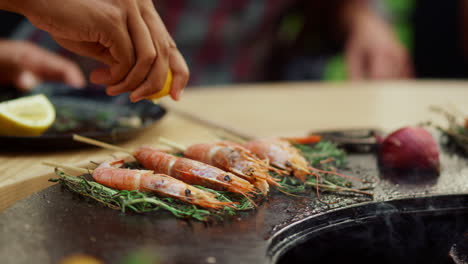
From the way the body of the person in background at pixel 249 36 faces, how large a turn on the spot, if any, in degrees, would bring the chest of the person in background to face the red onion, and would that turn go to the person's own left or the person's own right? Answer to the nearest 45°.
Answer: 0° — they already face it

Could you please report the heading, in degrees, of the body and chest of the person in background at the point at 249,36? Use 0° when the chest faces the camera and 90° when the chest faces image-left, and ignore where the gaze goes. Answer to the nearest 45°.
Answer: approximately 0°

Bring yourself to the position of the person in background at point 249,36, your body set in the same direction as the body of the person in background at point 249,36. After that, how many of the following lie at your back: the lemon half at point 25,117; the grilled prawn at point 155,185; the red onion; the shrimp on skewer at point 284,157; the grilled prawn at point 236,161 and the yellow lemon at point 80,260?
0

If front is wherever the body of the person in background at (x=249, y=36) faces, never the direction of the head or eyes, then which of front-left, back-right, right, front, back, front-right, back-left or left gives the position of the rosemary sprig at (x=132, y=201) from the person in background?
front

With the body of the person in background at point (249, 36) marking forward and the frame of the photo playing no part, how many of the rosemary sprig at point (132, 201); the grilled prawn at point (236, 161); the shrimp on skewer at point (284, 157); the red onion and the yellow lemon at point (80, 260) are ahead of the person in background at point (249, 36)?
5

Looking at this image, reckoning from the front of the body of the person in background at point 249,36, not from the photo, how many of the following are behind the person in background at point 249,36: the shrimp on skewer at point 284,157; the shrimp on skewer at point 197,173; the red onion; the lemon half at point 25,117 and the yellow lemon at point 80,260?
0

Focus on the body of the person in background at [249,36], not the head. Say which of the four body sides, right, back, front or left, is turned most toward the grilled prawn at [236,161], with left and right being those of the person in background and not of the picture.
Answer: front

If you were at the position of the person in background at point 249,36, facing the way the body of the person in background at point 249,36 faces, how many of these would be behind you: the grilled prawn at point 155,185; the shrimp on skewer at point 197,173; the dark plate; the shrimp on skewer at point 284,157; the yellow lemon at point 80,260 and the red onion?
0

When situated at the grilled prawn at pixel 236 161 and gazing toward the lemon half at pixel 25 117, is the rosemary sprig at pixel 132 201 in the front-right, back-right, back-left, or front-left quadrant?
front-left

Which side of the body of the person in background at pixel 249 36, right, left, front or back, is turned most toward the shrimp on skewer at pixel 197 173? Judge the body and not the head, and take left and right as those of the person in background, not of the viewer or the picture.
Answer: front

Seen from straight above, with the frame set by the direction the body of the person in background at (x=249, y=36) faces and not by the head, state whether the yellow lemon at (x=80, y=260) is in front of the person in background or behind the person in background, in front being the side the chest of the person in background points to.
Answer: in front

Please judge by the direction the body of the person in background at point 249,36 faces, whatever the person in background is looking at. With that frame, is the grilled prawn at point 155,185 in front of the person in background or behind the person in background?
in front

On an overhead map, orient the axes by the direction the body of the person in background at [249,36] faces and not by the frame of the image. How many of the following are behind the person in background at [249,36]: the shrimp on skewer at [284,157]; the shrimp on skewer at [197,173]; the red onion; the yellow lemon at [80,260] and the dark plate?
0

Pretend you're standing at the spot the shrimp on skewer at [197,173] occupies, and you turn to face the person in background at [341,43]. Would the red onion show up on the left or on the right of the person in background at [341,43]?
right

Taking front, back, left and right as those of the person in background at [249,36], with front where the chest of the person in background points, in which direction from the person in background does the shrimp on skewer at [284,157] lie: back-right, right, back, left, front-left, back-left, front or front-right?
front
